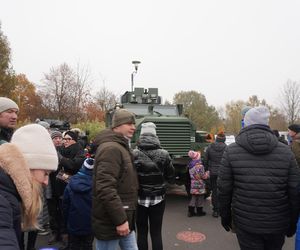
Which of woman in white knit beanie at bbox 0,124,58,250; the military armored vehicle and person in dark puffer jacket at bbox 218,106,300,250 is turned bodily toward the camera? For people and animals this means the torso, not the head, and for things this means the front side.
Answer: the military armored vehicle

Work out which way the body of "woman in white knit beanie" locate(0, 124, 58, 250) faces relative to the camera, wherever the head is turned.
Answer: to the viewer's right

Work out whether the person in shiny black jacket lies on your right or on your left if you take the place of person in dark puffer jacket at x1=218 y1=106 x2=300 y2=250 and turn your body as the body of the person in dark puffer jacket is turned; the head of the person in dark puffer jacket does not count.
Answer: on your left

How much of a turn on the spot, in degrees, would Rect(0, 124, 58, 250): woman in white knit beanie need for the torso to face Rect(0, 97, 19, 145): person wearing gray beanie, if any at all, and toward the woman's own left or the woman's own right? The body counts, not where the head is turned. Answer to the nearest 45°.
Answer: approximately 90° to the woman's own left

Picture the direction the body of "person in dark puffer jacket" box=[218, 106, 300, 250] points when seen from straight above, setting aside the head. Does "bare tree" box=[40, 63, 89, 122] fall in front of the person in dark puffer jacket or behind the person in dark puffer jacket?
in front

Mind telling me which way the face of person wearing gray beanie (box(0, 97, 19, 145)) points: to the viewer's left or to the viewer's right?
to the viewer's right

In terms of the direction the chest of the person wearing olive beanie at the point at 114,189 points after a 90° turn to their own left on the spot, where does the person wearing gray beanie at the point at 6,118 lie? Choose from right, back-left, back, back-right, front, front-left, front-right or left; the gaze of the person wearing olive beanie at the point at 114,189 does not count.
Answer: front-left

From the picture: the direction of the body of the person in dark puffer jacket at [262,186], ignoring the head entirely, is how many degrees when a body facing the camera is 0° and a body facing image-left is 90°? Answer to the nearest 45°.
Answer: approximately 180°

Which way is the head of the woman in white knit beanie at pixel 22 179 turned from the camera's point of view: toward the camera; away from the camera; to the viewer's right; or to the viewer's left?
to the viewer's right

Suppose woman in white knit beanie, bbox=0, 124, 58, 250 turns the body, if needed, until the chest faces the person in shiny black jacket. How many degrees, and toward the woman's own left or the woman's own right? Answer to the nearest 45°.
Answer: approximately 45° to the woman's own left
